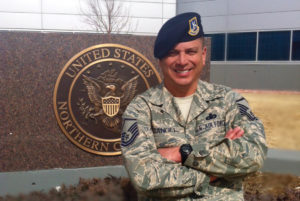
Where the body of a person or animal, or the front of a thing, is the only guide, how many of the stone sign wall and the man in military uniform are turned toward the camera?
2

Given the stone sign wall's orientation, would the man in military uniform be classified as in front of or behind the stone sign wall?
in front

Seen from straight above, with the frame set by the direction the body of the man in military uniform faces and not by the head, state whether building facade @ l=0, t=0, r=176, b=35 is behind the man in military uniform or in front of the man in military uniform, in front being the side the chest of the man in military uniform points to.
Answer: behind

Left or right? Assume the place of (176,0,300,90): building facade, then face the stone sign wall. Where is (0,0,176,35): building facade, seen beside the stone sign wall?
right

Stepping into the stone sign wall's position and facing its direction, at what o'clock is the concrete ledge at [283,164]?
The concrete ledge is roughly at 9 o'clock from the stone sign wall.

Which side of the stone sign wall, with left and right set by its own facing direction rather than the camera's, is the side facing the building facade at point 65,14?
back

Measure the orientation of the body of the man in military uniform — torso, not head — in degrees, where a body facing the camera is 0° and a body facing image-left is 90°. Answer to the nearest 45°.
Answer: approximately 0°

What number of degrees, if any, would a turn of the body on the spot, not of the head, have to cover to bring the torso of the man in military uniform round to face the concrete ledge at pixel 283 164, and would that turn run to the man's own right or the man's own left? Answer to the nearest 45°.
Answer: approximately 135° to the man's own left
